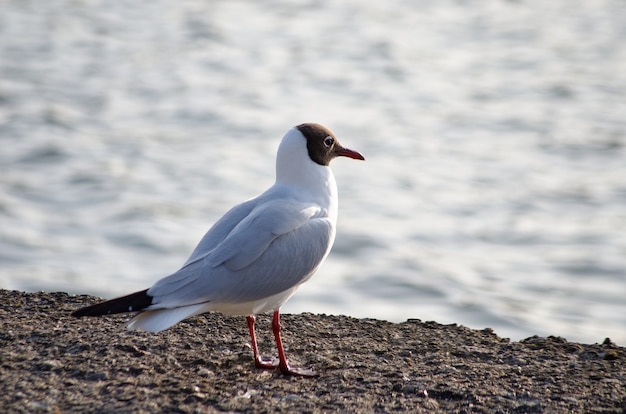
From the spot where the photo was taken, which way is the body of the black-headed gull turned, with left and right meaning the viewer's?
facing to the right of the viewer
